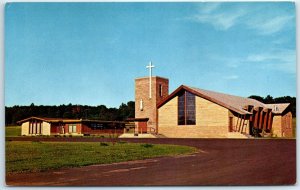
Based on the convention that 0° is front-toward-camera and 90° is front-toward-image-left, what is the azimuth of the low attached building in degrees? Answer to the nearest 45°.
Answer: approximately 0°

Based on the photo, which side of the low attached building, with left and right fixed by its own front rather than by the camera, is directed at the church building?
left
